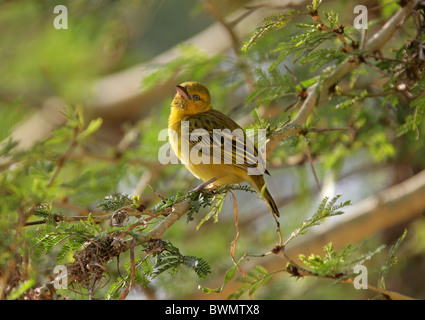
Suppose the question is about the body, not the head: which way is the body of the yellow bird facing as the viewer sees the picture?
to the viewer's left
